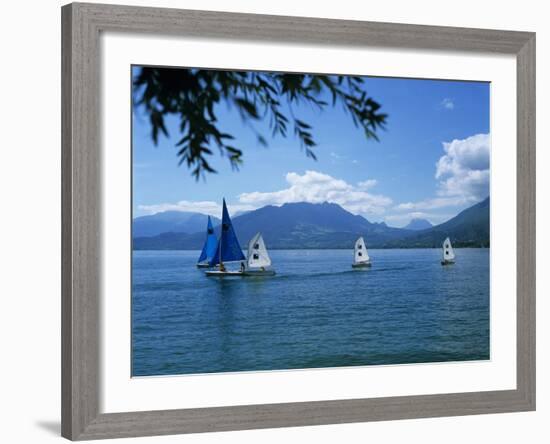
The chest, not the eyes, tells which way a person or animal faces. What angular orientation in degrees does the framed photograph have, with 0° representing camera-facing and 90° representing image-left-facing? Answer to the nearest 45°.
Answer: approximately 315°
